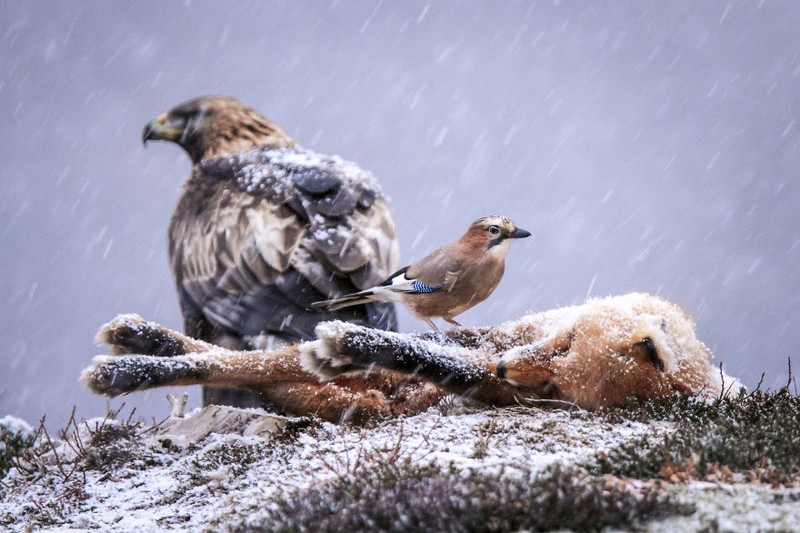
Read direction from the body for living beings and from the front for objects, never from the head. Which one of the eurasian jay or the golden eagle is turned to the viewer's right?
the eurasian jay

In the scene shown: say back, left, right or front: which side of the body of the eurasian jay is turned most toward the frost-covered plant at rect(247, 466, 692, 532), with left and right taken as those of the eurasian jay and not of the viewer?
right

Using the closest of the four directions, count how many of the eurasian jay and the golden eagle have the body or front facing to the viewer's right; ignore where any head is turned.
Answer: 1

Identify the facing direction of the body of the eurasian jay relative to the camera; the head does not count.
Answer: to the viewer's right

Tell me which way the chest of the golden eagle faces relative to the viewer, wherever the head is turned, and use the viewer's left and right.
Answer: facing away from the viewer and to the left of the viewer

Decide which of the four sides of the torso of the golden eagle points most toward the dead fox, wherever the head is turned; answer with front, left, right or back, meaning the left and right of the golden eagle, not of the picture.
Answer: back
